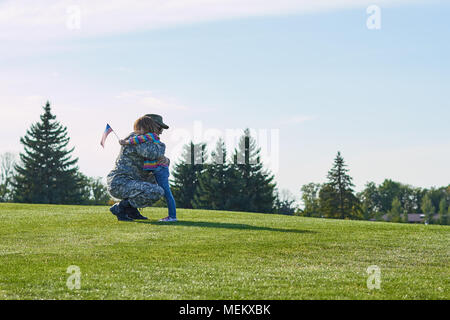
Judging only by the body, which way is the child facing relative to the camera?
to the viewer's left

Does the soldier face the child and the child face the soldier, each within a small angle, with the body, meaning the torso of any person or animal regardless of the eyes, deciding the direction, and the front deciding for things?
yes

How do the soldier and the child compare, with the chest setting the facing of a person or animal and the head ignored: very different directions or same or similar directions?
very different directions

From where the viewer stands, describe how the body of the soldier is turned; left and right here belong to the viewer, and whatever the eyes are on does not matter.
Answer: facing to the right of the viewer
